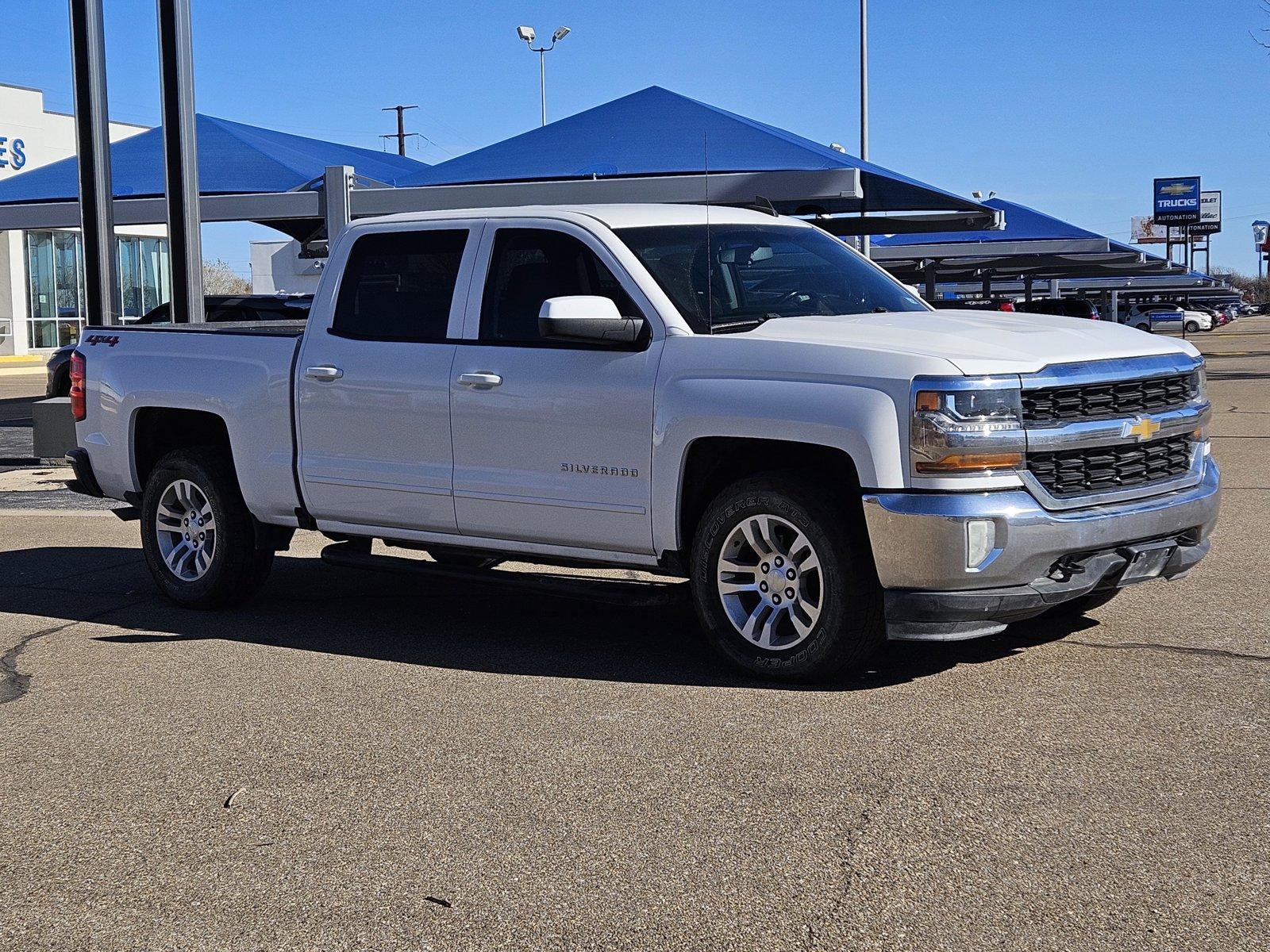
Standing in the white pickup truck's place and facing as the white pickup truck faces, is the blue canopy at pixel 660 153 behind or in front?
behind

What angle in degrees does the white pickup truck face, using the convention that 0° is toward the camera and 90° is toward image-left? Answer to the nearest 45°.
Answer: approximately 315°

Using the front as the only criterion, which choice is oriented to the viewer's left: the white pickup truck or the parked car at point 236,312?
the parked car

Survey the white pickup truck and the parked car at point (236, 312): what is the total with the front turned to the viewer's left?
1

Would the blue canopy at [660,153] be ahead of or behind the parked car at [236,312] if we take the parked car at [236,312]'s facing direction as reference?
behind

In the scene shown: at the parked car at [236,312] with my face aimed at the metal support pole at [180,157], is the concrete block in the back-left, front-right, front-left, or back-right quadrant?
front-right

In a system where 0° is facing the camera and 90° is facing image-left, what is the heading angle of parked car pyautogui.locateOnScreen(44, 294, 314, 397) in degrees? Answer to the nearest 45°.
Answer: approximately 90°
